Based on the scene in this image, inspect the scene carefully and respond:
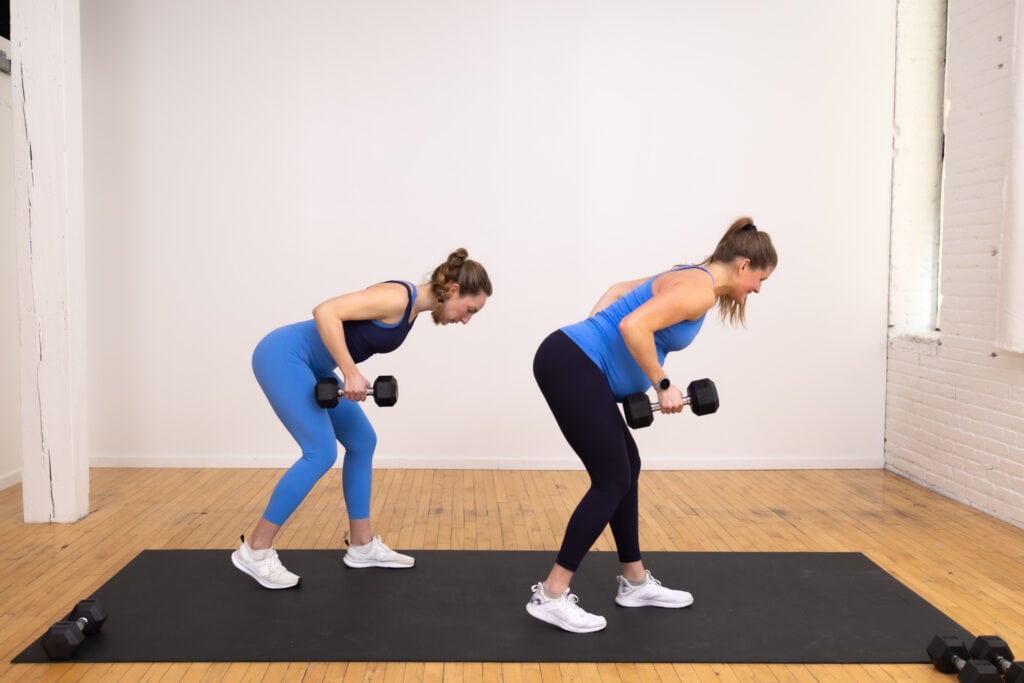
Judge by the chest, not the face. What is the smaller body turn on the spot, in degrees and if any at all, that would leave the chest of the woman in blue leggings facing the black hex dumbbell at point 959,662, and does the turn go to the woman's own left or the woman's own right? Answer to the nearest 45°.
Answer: approximately 45° to the woman's own right

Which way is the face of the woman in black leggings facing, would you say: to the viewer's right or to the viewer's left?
to the viewer's right

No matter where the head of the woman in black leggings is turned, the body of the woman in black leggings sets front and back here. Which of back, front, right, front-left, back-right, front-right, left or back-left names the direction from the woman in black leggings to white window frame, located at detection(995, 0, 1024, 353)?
front-left

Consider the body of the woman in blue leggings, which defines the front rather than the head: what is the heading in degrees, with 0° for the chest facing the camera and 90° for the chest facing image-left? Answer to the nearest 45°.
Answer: approximately 270°

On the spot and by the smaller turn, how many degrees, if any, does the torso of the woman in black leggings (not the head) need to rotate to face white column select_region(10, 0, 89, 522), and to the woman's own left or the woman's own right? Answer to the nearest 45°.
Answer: approximately 180°

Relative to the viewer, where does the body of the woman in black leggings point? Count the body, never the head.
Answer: to the viewer's right

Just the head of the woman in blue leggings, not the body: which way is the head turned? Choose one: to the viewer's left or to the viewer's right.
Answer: to the viewer's right

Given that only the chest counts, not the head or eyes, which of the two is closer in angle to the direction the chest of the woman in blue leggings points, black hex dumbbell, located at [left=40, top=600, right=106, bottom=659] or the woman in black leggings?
the woman in black leggings

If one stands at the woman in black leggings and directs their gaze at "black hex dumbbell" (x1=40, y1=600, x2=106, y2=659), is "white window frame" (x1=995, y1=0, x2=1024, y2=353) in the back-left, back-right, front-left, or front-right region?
back-right

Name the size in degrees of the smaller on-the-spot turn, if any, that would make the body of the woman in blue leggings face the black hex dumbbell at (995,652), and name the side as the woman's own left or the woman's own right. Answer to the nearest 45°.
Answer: approximately 45° to the woman's own right

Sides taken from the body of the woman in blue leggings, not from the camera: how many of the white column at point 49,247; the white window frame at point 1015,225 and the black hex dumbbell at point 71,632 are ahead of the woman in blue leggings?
1

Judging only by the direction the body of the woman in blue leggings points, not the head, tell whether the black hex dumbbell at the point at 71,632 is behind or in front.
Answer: behind

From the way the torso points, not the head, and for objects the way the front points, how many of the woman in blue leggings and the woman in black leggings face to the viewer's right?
2
